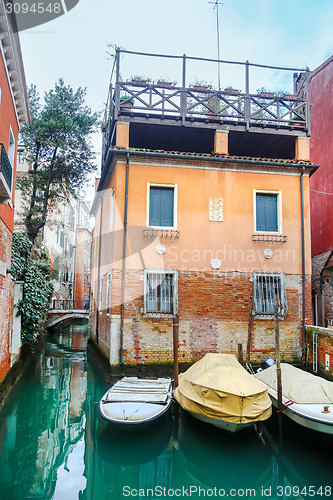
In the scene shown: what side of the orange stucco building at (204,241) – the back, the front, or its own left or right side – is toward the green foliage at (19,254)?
right

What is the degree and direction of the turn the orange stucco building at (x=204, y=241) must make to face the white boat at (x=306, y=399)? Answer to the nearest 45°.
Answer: approximately 45° to its left
